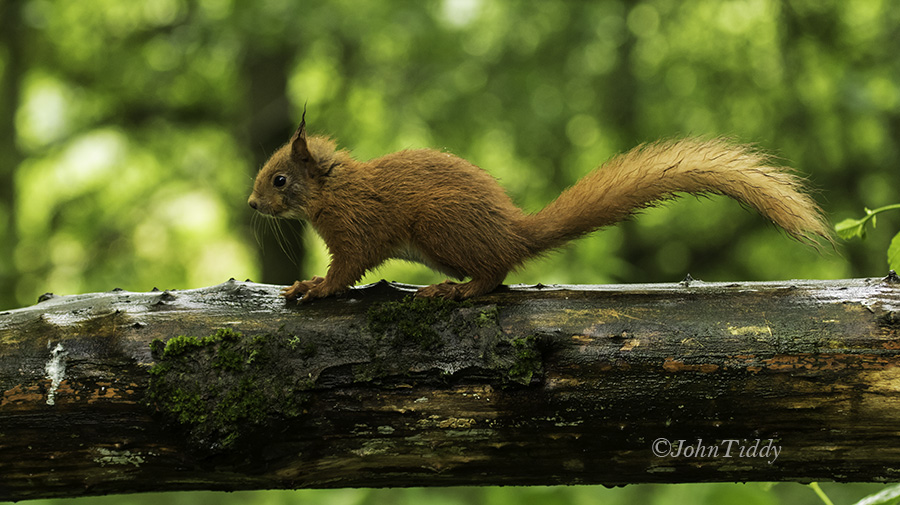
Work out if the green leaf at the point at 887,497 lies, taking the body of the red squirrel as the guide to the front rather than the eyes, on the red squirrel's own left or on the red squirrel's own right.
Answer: on the red squirrel's own left

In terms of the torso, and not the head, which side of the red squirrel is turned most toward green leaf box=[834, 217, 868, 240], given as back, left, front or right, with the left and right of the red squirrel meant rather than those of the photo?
back

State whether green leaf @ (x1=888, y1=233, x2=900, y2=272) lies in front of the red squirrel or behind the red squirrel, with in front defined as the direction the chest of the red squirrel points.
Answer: behind

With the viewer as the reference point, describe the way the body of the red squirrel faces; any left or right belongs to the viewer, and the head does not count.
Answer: facing to the left of the viewer
